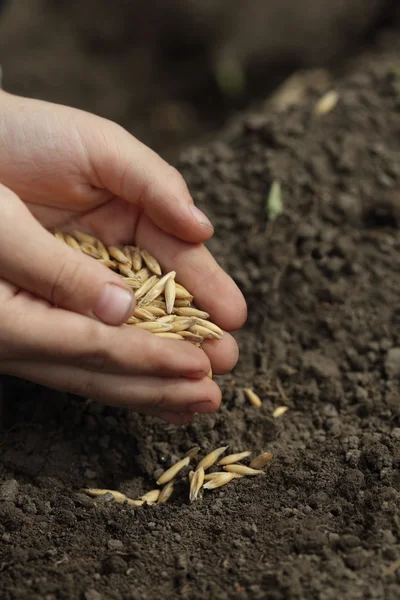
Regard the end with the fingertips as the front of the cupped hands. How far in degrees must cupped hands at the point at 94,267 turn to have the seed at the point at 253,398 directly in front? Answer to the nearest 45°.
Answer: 0° — it already faces it

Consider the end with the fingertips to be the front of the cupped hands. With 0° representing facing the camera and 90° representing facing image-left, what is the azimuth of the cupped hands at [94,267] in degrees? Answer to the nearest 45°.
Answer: approximately 270°
